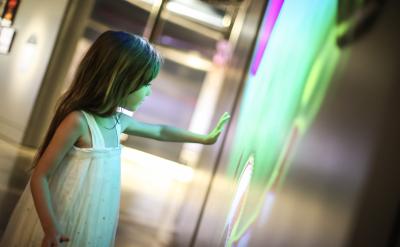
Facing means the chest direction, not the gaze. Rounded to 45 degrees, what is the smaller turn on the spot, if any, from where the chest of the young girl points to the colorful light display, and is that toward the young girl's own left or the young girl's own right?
0° — they already face it

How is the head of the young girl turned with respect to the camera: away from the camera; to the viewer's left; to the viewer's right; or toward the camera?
to the viewer's right

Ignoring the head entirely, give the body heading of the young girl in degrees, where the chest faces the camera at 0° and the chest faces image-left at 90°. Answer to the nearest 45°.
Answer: approximately 315°
